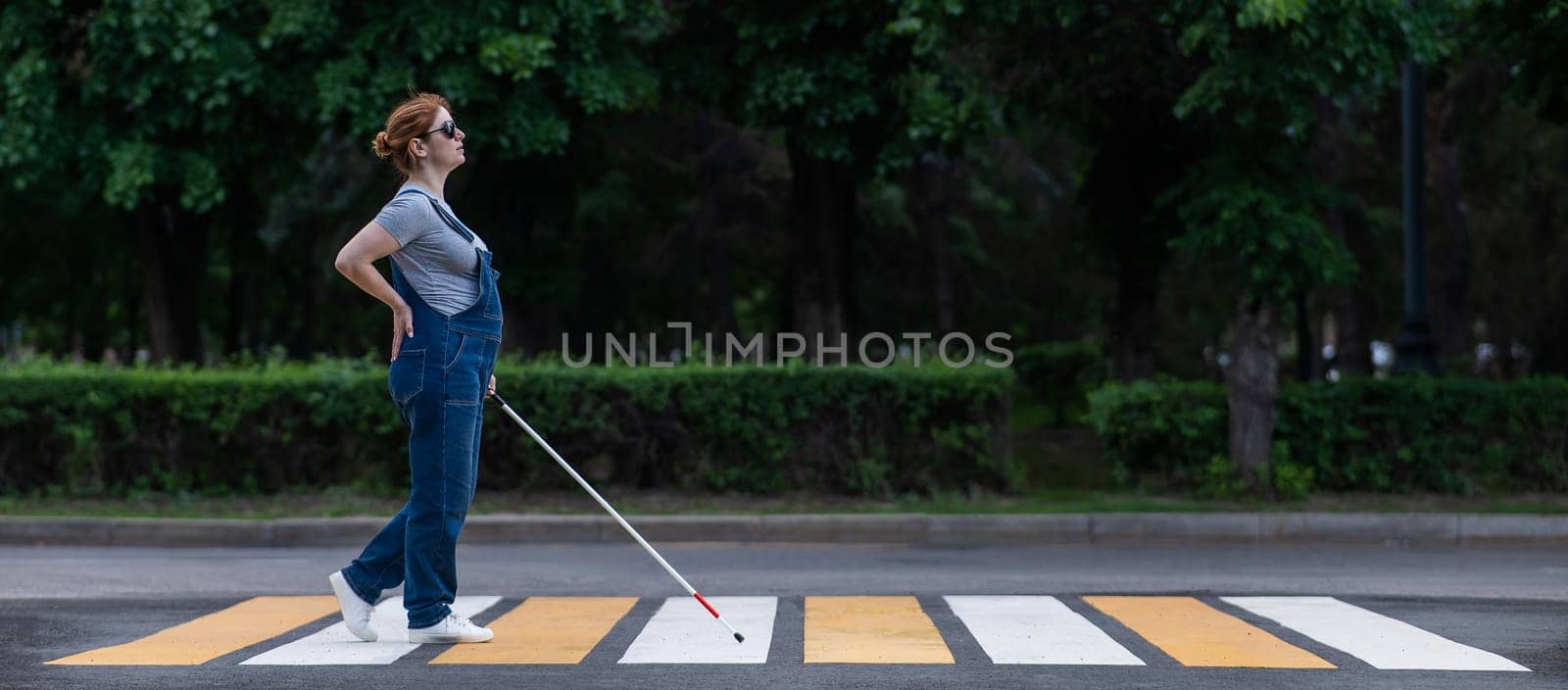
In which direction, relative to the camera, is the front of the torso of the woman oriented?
to the viewer's right

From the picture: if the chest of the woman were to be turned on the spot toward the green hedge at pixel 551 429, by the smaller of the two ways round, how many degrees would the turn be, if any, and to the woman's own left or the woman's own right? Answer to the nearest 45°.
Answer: approximately 90° to the woman's own left

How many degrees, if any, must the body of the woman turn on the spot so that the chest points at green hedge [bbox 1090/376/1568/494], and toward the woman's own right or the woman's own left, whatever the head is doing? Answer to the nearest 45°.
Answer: approximately 45° to the woman's own left

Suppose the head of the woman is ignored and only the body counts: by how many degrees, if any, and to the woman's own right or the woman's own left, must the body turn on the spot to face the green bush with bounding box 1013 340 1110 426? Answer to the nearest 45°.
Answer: approximately 45° to the woman's own left

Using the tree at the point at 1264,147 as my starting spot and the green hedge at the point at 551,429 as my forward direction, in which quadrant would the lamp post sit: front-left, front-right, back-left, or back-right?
back-right

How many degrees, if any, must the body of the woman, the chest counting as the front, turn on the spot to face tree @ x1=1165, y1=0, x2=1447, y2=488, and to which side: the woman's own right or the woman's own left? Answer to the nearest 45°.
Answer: approximately 45° to the woman's own left
